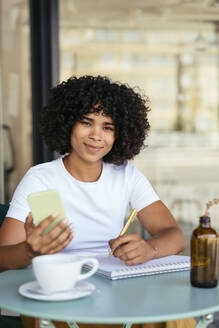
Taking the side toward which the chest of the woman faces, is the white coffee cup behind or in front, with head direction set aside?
in front

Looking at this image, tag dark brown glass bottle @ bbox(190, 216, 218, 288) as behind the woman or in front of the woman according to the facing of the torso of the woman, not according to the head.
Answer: in front

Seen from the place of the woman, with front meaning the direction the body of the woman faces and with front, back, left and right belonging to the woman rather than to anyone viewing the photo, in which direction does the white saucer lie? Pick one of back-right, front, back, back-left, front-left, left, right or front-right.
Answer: front

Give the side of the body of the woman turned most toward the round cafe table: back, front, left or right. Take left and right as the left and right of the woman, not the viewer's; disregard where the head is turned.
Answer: front

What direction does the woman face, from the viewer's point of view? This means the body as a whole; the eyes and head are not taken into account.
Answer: toward the camera
